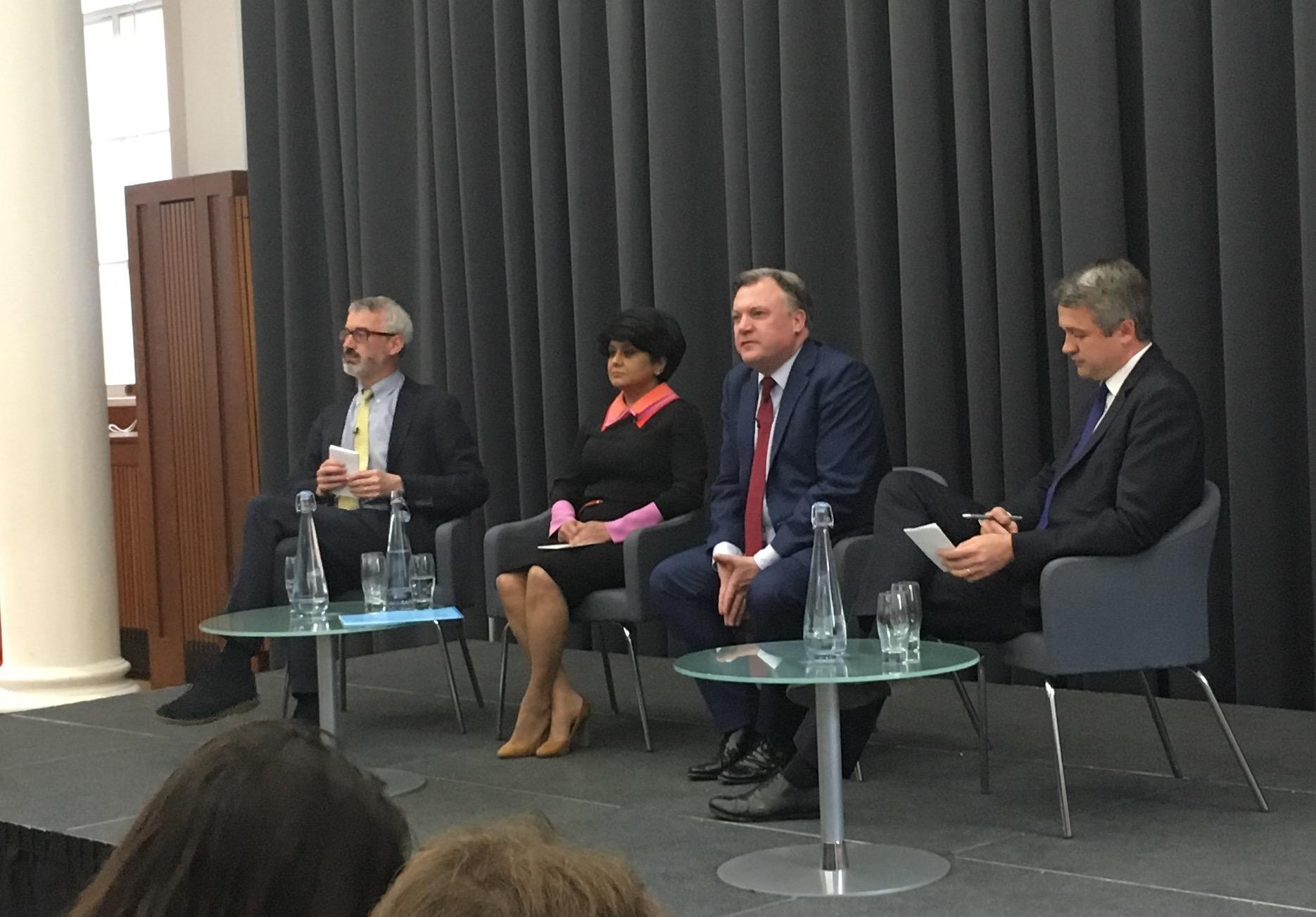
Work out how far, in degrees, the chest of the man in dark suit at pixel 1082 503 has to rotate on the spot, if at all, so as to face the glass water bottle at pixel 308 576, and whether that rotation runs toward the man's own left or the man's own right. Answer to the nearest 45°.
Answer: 0° — they already face it

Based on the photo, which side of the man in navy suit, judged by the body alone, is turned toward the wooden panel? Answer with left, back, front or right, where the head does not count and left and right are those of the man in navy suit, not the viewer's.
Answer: right

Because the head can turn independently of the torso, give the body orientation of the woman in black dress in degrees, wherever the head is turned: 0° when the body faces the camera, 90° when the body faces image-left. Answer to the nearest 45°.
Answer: approximately 45°

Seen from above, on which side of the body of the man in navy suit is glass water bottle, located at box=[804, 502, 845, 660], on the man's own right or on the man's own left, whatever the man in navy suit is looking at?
on the man's own left

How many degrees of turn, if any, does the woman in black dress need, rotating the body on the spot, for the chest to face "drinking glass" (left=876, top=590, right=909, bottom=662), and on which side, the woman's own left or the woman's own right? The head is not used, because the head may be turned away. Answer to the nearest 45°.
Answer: approximately 45° to the woman's own left

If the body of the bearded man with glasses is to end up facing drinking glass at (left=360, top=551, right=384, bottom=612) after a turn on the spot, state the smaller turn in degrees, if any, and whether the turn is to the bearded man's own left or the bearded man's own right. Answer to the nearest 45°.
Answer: approximately 45° to the bearded man's own left

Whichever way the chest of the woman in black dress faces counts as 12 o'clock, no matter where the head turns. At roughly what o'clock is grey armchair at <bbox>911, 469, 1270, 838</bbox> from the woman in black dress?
The grey armchair is roughly at 9 o'clock from the woman in black dress.

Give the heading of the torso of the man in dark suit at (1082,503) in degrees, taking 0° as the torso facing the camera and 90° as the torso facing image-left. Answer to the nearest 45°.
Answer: approximately 90°

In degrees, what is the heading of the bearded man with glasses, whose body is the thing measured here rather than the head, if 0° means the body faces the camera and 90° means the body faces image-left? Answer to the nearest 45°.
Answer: approximately 45°

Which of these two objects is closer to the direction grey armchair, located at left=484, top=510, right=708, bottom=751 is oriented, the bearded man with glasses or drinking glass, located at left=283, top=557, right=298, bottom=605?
the drinking glass
